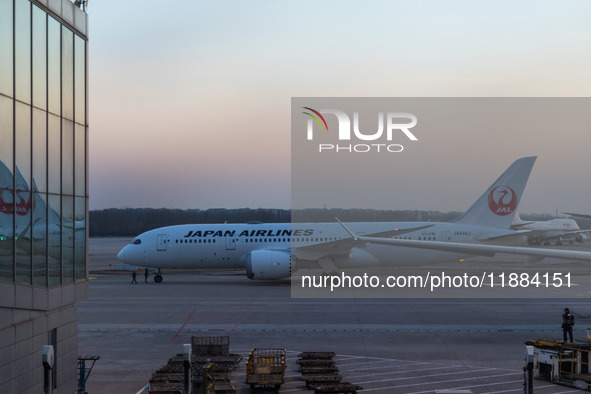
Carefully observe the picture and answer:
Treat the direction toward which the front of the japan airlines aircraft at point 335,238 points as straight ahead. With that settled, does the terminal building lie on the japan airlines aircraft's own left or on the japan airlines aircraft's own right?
on the japan airlines aircraft's own left

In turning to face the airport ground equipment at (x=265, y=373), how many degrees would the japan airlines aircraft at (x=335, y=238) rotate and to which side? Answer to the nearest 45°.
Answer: approximately 90° to its left

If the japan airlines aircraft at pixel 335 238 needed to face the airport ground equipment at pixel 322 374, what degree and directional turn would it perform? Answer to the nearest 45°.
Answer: approximately 90° to its left

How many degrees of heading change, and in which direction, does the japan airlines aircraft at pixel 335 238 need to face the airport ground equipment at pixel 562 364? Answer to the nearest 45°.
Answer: approximately 90° to its left

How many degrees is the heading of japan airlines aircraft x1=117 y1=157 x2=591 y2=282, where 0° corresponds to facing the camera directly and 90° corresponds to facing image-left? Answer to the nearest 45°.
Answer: approximately 90°
